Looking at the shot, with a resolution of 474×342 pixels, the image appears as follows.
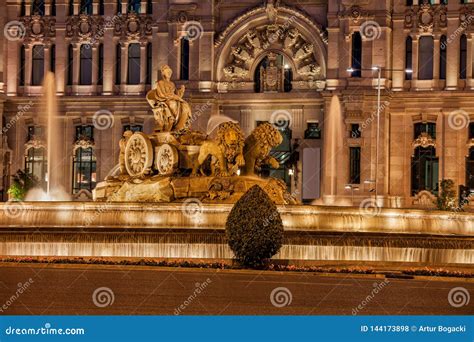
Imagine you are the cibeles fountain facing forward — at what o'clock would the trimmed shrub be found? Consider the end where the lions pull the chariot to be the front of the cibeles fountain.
The trimmed shrub is roughly at 1 o'clock from the cibeles fountain.
